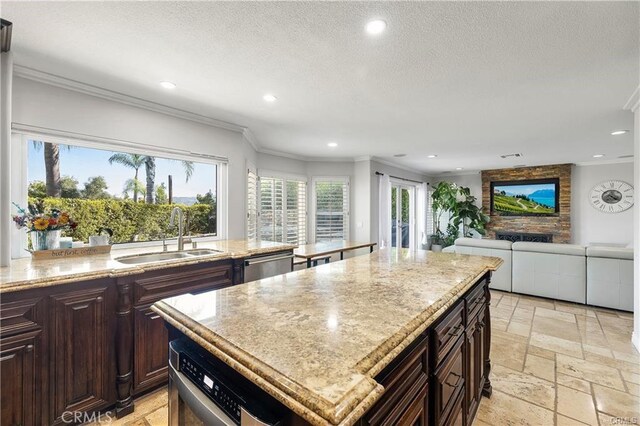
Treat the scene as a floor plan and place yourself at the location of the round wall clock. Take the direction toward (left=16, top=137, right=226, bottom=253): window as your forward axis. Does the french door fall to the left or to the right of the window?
right

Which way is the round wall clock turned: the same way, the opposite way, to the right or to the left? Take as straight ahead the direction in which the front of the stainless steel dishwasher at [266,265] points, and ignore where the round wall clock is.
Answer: to the right

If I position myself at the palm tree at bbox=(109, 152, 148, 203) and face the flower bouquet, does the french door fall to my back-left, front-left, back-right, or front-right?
front-left

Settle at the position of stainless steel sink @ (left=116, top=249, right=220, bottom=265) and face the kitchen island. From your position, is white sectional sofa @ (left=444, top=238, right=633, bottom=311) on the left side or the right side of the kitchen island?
left

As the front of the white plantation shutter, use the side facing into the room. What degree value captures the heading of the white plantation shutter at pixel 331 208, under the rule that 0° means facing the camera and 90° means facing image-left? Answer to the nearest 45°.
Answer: approximately 0°

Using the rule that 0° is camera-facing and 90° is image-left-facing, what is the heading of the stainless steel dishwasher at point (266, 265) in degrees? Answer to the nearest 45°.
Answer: approximately 315°

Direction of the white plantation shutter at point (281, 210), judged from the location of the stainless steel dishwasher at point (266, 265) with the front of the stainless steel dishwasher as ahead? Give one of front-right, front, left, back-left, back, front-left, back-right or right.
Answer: back-left

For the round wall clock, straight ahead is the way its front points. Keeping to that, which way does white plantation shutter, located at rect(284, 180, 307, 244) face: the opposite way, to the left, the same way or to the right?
to the left
